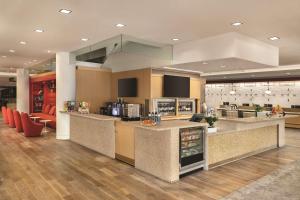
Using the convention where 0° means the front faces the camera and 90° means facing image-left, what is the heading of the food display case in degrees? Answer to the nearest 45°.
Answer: approximately 315°

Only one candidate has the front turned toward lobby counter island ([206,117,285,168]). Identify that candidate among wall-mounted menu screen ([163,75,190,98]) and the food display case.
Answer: the wall-mounted menu screen

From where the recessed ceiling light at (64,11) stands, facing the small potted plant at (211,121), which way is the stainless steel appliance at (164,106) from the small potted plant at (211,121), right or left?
left

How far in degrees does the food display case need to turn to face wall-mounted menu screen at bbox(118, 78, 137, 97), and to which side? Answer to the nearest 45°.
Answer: approximately 180°

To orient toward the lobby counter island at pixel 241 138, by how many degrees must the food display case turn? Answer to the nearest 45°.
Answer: approximately 90° to its left

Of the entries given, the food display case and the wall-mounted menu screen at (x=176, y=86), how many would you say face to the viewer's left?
0

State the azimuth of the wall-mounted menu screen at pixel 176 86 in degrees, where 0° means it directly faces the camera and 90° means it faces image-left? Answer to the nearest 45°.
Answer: approximately 315°

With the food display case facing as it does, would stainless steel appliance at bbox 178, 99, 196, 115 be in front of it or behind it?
behind

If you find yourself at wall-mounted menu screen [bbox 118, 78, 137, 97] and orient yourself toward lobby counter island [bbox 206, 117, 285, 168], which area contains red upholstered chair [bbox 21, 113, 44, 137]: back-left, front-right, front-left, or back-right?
back-right
